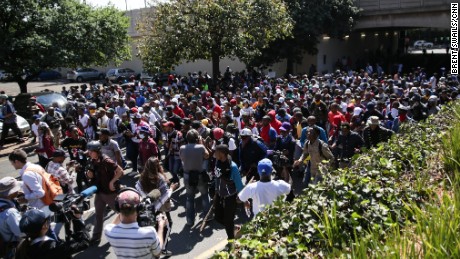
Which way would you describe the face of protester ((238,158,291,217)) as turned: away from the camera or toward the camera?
away from the camera

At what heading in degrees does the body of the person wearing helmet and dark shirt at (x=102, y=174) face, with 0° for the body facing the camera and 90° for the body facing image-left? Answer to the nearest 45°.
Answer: approximately 45°

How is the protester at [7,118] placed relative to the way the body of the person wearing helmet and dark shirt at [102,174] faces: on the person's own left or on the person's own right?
on the person's own right

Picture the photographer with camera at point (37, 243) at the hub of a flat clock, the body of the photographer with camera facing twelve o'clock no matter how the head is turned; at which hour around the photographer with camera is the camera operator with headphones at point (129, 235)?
The camera operator with headphones is roughly at 2 o'clock from the photographer with camera.

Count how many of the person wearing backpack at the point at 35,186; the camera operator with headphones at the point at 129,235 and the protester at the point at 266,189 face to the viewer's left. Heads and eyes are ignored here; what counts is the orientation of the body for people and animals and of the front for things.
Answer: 1

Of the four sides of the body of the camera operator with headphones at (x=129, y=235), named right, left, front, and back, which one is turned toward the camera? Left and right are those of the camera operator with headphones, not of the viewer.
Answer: back

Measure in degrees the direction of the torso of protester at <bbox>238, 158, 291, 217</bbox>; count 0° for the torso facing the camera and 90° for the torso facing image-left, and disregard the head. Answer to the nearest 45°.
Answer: approximately 180°

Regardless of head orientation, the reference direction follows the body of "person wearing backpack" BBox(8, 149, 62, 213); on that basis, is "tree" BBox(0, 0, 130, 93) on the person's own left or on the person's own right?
on the person's own right

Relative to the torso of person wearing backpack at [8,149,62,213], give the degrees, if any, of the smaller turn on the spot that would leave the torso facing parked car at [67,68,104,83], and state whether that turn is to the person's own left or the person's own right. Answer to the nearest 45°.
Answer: approximately 90° to the person's own right

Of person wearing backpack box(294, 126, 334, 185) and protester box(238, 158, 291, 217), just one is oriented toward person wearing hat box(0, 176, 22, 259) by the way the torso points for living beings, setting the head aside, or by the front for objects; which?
person wearing backpack box(294, 126, 334, 185)

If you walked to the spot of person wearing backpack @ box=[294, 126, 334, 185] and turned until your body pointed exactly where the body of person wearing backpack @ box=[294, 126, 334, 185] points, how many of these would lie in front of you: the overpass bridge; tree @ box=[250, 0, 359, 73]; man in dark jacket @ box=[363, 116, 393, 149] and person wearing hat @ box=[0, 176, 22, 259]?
1

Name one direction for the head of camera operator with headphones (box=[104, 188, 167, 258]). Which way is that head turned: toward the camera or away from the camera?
away from the camera

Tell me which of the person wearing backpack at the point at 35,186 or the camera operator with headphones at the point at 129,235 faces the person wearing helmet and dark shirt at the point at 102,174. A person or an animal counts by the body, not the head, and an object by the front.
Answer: the camera operator with headphones at the point at 129,235

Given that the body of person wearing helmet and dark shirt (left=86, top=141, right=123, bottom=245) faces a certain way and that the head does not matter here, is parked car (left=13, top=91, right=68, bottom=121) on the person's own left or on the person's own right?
on the person's own right
